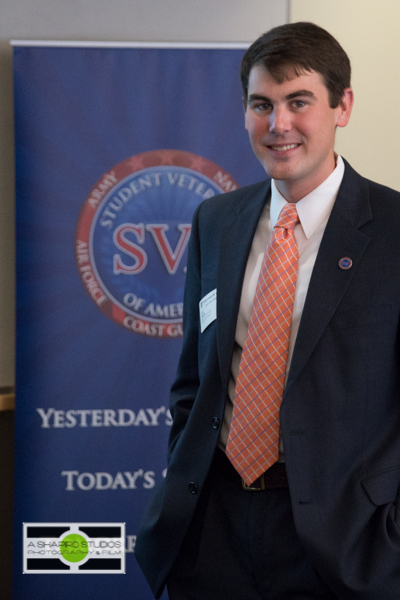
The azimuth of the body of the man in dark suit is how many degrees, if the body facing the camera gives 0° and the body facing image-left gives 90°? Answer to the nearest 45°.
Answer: approximately 45°

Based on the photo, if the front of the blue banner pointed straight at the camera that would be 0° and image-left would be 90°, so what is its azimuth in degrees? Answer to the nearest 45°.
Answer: approximately 0°

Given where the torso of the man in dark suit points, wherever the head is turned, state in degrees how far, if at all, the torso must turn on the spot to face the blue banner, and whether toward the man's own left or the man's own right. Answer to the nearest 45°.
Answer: approximately 90° to the man's own right

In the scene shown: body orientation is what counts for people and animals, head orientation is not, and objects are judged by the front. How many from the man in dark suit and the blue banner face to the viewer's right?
0

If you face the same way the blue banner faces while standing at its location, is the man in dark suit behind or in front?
in front
